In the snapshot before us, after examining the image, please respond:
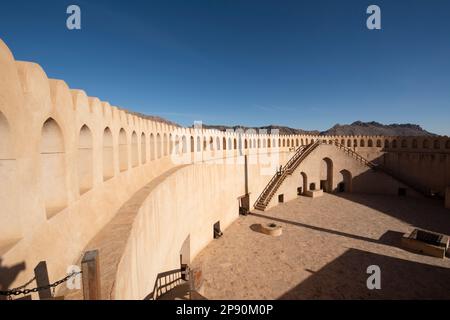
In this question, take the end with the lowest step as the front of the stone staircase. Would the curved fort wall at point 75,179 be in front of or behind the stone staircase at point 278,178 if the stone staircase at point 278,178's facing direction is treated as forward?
in front

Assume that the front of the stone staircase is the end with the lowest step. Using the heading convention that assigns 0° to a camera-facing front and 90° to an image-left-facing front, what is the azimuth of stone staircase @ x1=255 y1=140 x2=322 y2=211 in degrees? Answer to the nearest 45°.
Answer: approximately 45°

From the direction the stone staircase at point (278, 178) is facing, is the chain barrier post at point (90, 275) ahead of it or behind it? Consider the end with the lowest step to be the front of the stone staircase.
ahead
